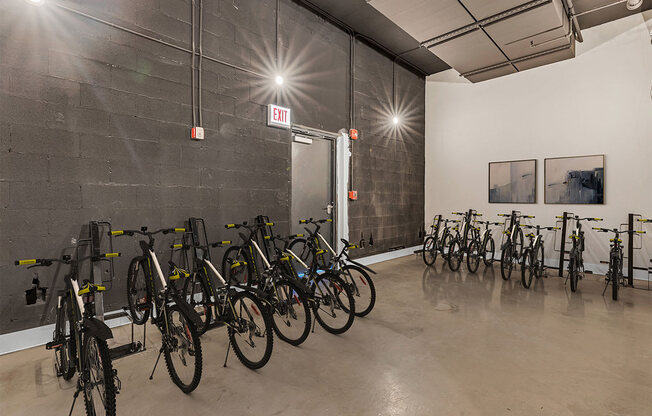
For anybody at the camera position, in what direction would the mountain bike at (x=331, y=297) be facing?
facing away from the viewer and to the left of the viewer

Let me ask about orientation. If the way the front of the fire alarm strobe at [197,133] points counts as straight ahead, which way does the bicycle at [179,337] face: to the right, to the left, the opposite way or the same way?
the opposite way

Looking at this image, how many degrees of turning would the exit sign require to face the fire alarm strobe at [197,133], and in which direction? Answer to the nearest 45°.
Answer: approximately 90° to its right

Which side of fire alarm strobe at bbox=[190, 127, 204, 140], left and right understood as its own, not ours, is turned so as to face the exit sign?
left

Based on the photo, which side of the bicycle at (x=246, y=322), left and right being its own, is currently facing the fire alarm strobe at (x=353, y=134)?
right

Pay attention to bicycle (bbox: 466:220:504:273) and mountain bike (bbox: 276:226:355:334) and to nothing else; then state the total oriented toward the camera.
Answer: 0

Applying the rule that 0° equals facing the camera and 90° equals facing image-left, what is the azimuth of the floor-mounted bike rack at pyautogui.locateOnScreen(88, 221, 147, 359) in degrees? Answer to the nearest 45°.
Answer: approximately 315°

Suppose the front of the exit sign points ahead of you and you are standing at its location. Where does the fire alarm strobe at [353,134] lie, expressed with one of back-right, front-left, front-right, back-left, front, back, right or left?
left

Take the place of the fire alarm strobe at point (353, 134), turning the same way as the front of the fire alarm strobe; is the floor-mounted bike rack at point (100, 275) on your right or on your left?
on your right

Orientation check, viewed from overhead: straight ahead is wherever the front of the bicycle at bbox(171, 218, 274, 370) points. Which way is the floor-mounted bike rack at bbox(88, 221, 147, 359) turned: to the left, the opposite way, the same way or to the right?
the opposite way
